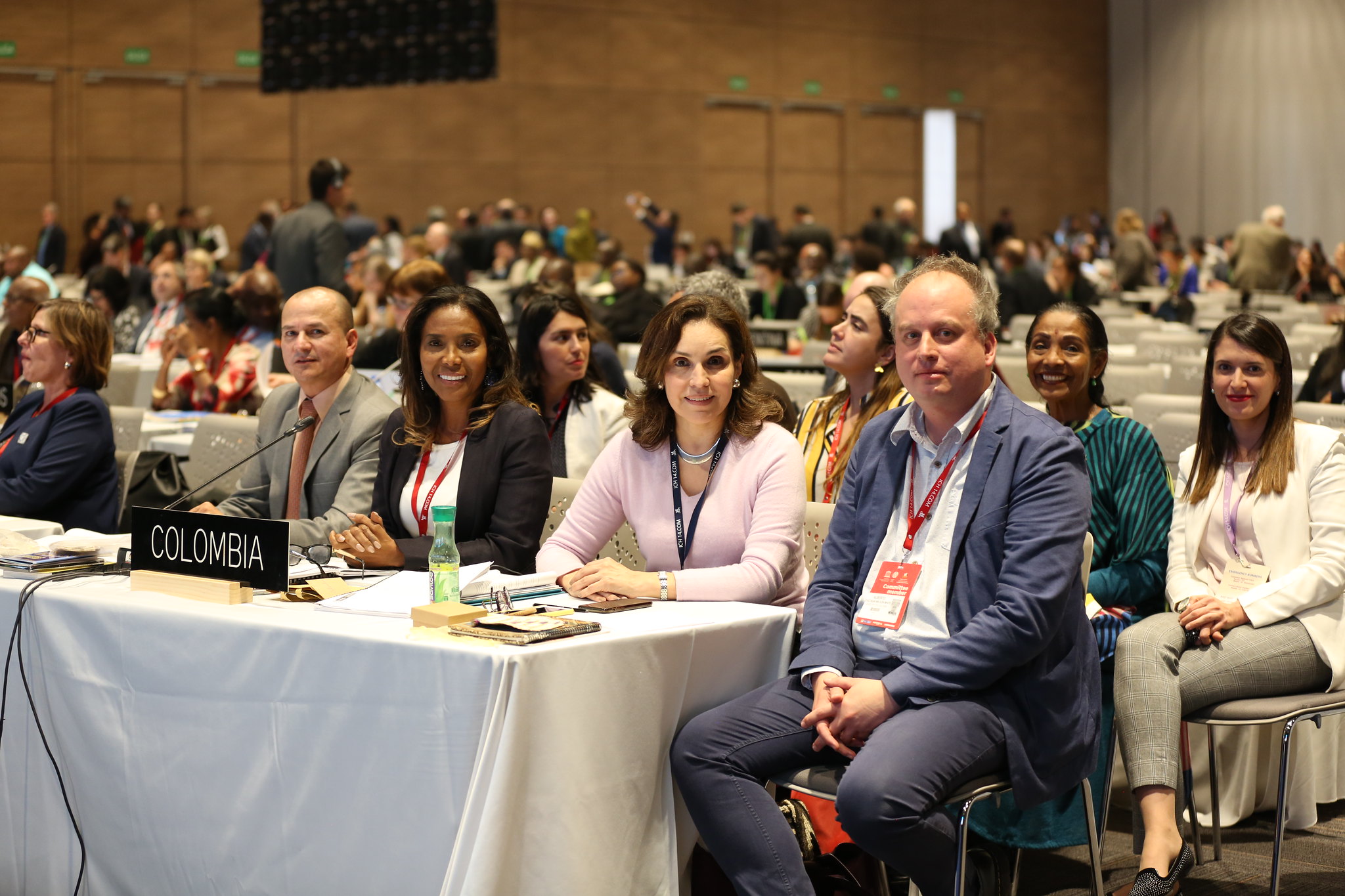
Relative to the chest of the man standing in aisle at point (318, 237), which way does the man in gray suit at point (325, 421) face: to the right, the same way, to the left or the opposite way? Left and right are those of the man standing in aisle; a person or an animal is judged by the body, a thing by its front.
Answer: the opposite way

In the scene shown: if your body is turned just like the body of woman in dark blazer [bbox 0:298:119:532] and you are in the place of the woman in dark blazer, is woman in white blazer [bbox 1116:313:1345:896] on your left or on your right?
on your left

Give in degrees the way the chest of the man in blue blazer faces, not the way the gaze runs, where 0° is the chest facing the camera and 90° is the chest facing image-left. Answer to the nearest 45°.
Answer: approximately 45°

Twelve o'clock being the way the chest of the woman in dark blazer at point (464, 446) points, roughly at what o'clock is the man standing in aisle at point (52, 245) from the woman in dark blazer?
The man standing in aisle is roughly at 4 o'clock from the woman in dark blazer.
